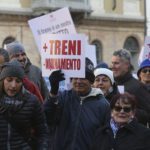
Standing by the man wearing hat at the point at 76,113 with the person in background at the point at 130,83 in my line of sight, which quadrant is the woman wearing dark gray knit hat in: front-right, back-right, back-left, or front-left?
back-left

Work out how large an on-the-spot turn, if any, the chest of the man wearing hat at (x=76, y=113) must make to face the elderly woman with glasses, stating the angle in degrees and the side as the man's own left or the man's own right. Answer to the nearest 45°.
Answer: approximately 45° to the man's own left

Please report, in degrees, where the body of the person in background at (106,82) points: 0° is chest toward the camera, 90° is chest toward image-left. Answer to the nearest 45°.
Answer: approximately 45°

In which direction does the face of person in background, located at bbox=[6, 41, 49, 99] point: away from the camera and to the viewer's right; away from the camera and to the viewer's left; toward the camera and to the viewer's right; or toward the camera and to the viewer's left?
toward the camera and to the viewer's right

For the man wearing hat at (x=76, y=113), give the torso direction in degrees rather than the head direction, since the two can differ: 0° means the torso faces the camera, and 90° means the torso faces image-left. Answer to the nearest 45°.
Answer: approximately 0°

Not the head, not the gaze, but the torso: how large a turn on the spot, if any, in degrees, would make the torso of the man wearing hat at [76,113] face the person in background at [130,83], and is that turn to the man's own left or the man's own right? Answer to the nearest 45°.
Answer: approximately 135° to the man's own left

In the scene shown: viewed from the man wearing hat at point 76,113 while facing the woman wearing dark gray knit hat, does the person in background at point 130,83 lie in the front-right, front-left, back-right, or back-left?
back-right
